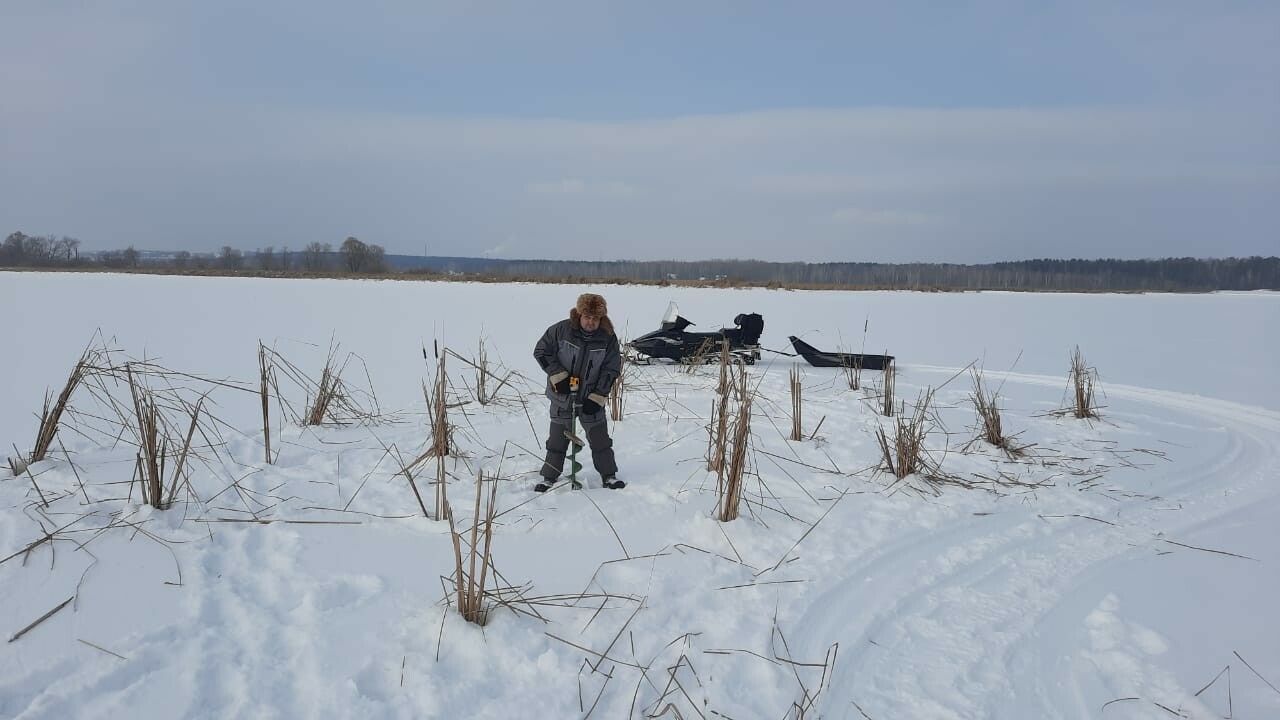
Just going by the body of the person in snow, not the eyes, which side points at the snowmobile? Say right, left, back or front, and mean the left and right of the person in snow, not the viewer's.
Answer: back

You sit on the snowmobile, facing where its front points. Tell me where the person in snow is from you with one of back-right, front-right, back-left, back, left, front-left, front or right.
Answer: left

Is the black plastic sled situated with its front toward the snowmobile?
yes

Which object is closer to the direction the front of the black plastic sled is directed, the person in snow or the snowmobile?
the snowmobile

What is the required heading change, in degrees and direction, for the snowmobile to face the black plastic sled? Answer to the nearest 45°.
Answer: approximately 180°

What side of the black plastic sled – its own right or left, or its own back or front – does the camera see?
left

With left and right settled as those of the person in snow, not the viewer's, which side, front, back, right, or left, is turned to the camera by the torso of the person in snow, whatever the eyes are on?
front

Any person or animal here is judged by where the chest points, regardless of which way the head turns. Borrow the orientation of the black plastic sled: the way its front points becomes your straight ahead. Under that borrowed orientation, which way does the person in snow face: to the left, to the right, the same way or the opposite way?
to the left

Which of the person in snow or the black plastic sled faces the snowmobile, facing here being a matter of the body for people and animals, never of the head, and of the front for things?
the black plastic sled

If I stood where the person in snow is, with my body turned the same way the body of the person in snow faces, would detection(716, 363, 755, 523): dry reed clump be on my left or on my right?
on my left

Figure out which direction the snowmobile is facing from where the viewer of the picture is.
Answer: facing to the left of the viewer

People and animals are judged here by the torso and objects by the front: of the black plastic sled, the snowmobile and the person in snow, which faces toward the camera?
the person in snow

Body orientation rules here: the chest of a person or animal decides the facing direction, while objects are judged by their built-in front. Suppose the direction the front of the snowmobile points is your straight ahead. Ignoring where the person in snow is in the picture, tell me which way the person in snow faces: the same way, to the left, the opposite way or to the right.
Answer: to the left

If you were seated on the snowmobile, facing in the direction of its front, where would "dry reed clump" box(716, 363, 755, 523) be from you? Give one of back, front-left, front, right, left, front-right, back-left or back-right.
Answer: left
